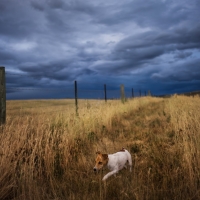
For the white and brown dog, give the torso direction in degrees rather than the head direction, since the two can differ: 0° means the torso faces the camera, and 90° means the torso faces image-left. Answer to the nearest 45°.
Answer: approximately 45°

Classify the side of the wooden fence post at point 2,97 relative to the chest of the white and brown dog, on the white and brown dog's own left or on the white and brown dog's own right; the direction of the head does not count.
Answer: on the white and brown dog's own right
